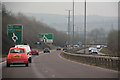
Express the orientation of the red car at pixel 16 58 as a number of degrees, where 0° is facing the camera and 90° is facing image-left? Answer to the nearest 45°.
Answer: approximately 180°
